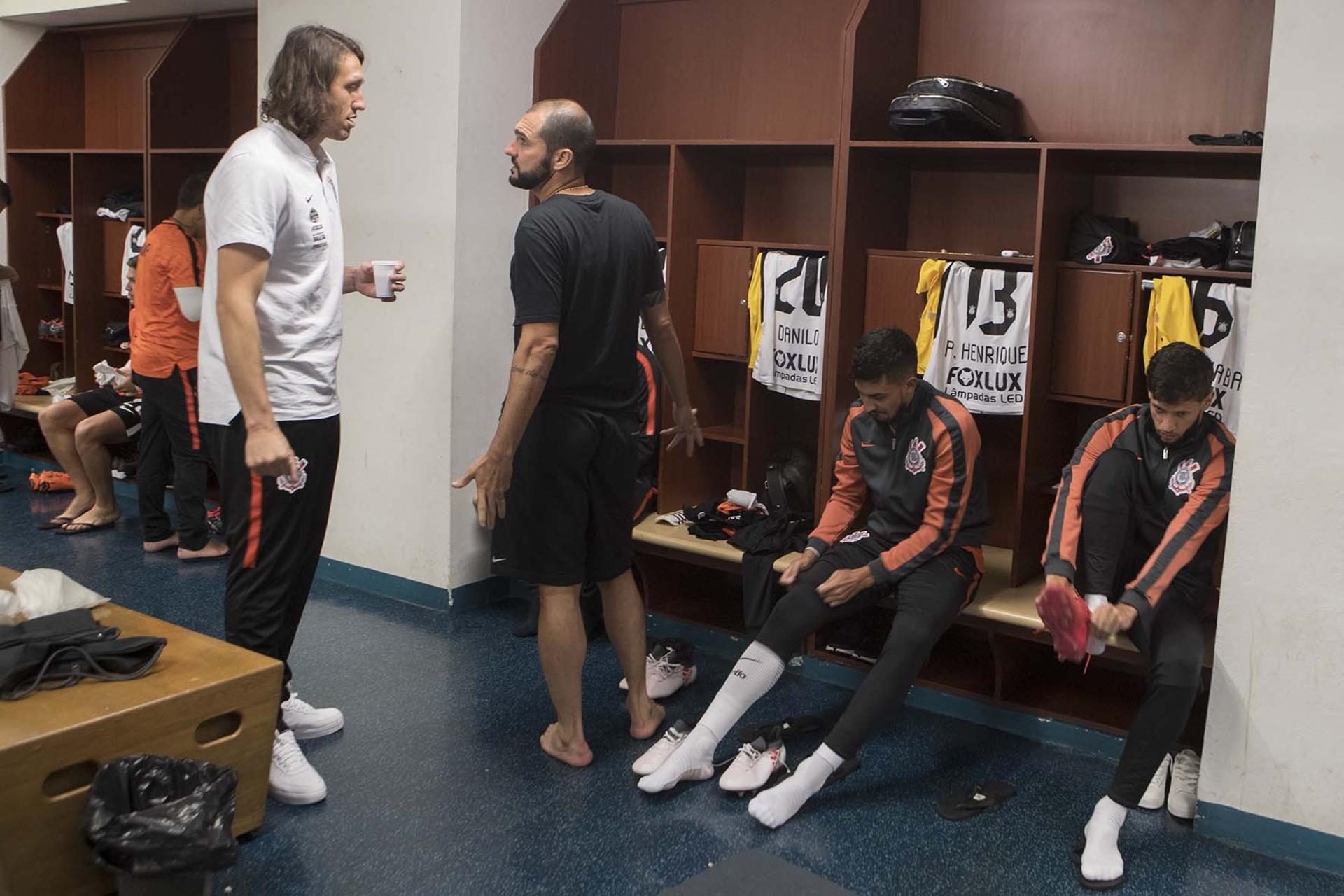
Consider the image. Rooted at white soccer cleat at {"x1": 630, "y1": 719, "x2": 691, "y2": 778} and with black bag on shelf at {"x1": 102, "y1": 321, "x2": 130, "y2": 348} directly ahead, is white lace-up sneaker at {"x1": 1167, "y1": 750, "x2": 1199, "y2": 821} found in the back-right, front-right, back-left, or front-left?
back-right

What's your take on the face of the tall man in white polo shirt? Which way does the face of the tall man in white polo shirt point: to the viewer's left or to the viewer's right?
to the viewer's right

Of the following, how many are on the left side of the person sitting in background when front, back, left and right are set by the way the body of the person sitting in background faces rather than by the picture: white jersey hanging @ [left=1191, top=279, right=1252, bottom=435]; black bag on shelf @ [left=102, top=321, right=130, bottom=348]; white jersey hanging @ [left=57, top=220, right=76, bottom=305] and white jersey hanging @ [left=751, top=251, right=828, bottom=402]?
2

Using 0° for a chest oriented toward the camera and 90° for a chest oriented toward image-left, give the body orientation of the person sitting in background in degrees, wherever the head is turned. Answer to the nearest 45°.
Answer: approximately 45°
